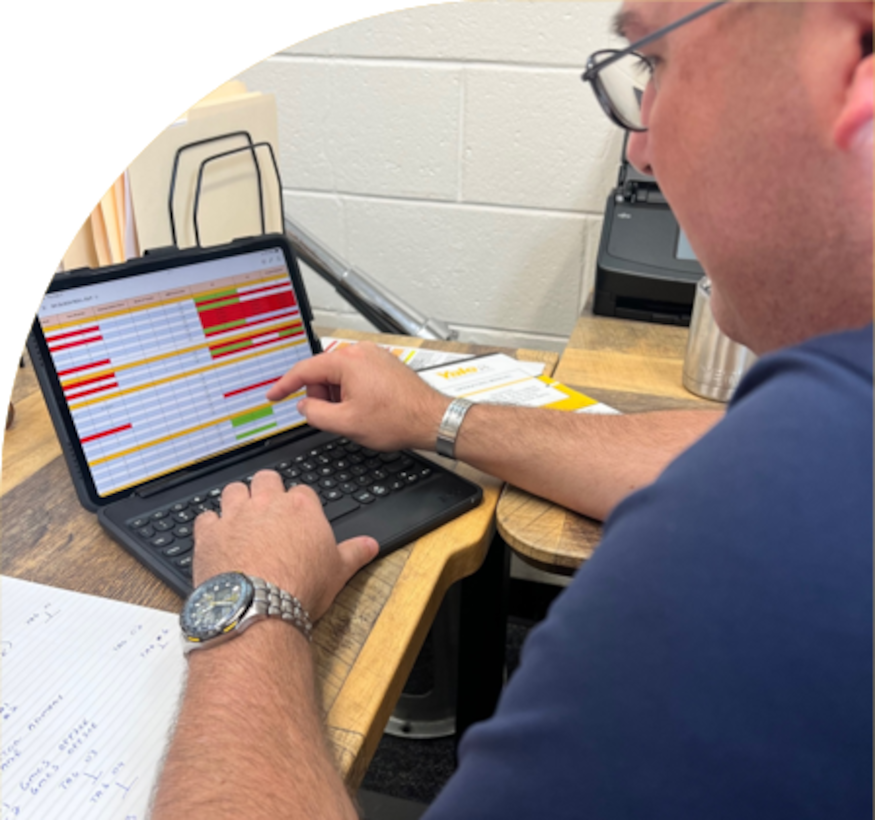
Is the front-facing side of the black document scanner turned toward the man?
yes

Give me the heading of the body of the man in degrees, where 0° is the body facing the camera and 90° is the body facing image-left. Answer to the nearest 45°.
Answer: approximately 135°

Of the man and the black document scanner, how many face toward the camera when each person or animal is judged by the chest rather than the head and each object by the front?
1

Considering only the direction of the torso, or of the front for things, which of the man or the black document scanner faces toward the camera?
the black document scanner

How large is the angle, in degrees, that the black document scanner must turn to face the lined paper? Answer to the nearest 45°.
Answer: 0° — it already faces it

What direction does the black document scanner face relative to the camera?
toward the camera
